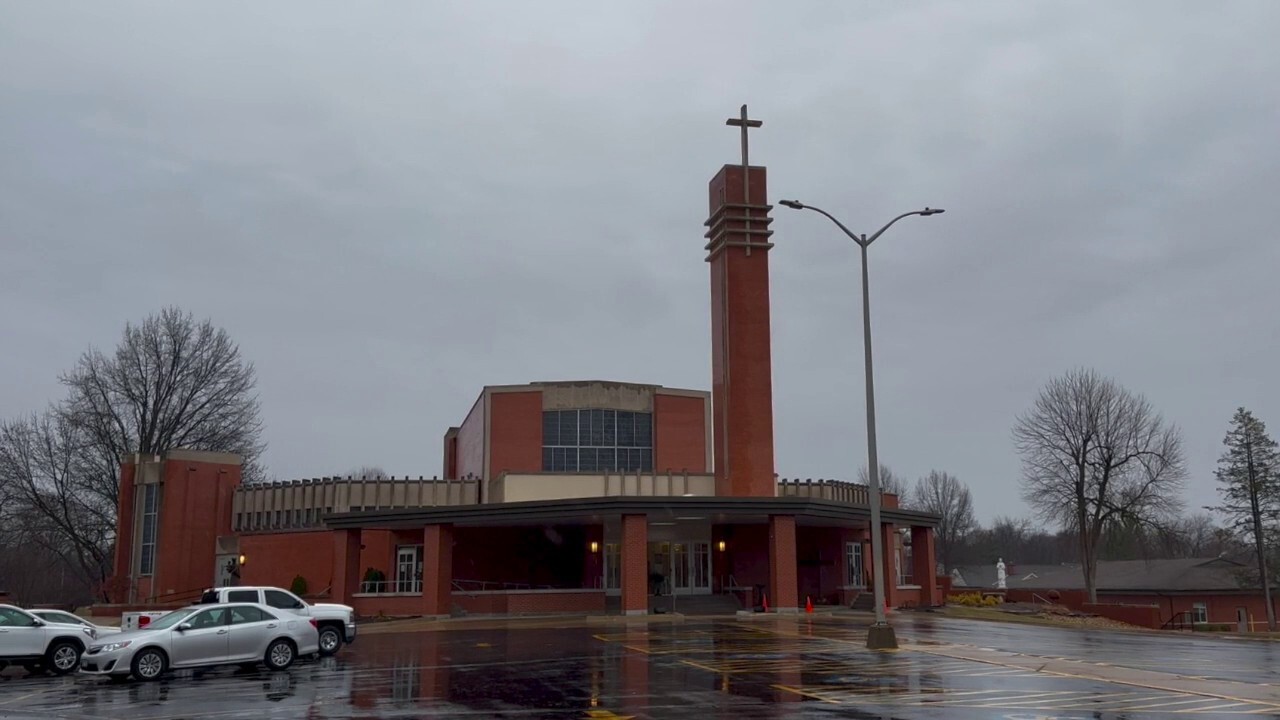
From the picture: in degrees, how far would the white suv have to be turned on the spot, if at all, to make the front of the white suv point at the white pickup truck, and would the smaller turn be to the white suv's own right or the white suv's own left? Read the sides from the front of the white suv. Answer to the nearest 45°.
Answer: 0° — it already faces it

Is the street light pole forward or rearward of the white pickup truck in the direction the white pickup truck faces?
forward

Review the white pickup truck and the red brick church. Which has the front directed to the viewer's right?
the white pickup truck

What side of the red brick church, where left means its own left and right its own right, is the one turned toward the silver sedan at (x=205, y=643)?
front

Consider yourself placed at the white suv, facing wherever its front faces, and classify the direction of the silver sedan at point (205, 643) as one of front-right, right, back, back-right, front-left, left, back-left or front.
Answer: front-right

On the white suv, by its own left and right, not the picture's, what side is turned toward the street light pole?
front

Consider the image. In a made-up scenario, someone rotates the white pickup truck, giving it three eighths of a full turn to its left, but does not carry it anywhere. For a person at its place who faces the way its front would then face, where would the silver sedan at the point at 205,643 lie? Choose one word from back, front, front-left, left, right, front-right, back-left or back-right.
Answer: left

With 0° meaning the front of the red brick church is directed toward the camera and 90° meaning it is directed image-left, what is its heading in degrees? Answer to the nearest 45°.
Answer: approximately 0°

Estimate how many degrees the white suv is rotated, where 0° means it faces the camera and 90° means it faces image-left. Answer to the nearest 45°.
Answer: approximately 270°

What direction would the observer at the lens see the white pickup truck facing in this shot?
facing to the right of the viewer

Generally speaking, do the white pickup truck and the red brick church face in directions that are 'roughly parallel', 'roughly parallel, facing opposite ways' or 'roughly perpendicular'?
roughly perpendicular

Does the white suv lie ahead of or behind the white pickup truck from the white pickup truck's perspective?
behind

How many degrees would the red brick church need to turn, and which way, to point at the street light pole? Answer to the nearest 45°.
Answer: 0° — it already faces it
